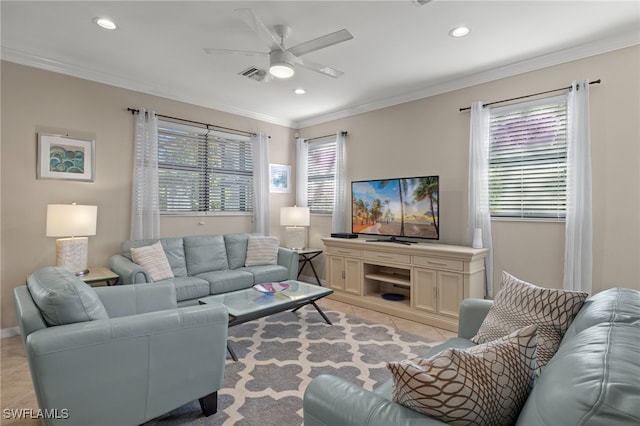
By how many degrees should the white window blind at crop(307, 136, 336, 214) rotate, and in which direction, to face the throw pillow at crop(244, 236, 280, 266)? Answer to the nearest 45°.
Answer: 0° — it already faces it

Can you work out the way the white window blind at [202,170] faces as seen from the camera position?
facing the viewer and to the right of the viewer

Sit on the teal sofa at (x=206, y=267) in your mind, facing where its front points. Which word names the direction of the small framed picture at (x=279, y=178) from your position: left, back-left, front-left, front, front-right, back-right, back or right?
left

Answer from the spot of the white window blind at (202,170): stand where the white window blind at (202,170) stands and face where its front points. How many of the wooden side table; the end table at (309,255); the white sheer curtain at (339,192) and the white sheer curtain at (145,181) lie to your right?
2

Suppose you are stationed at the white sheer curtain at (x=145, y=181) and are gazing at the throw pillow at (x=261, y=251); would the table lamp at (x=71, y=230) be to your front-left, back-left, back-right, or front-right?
back-right

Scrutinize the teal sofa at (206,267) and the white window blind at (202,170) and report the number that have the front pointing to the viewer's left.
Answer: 0

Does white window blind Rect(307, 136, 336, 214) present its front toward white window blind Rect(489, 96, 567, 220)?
no

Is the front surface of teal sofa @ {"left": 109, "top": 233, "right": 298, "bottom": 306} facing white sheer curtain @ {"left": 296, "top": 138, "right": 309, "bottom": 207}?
no

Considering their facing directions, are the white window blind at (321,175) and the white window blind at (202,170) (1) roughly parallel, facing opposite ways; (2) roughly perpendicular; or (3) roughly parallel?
roughly perpendicular

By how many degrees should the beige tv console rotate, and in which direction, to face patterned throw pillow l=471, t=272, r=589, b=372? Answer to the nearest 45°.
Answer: approximately 45° to its left

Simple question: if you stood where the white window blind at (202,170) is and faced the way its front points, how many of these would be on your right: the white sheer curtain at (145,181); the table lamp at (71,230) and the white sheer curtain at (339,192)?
2

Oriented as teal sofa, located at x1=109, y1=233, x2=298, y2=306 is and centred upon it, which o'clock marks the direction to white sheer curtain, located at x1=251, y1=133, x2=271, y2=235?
The white sheer curtain is roughly at 9 o'clock from the teal sofa.

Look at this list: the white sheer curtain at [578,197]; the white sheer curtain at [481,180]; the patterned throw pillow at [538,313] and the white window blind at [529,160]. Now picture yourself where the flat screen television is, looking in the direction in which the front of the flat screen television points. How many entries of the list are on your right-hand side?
0

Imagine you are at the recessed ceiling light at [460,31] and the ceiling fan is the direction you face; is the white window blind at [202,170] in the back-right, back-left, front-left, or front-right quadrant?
front-right

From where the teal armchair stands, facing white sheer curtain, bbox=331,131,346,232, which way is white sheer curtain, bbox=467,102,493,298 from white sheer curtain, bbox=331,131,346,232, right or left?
right

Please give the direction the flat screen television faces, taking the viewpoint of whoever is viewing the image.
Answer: facing the viewer and to the left of the viewer

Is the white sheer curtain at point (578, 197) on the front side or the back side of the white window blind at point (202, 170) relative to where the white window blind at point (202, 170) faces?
on the front side

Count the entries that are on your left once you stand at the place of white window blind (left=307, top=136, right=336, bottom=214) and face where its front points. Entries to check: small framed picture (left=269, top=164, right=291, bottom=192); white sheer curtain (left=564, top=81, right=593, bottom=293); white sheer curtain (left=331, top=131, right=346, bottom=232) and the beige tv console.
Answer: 3

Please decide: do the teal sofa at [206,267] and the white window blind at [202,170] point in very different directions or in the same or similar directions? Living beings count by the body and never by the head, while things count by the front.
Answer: same or similar directions

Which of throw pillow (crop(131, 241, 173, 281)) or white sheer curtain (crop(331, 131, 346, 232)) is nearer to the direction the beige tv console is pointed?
the throw pillow
